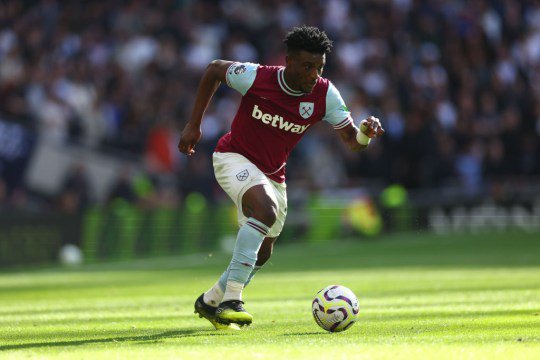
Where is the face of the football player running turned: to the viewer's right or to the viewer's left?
to the viewer's right

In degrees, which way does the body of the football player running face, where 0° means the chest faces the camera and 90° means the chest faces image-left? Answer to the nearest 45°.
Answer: approximately 315°
